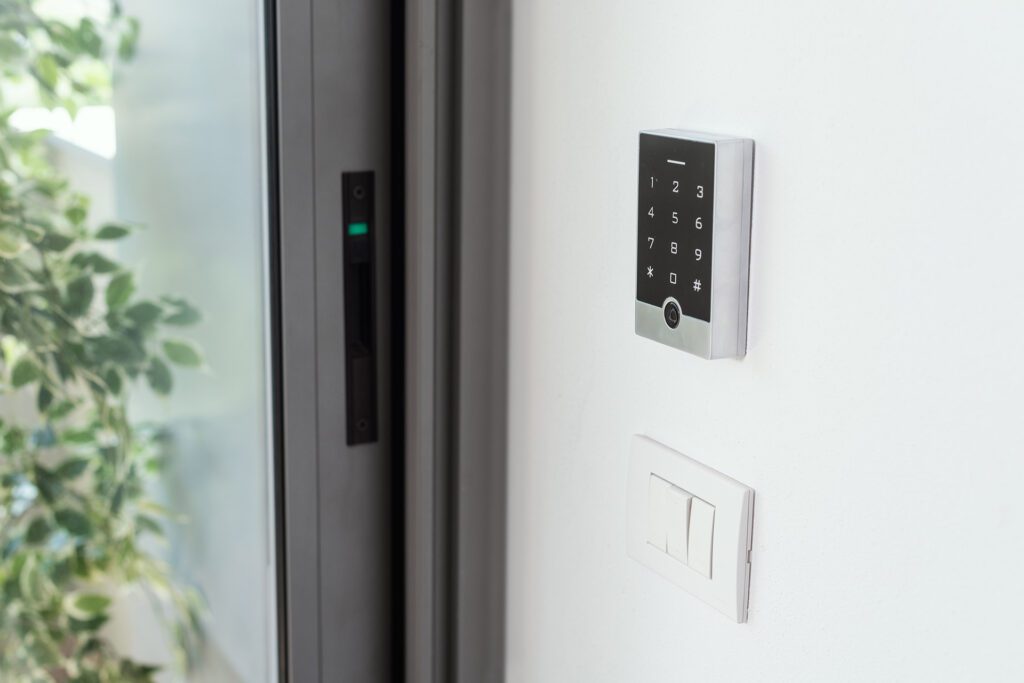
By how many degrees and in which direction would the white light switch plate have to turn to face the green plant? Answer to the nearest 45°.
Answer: approximately 45° to its right

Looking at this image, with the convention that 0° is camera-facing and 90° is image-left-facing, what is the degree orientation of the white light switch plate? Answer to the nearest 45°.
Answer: approximately 45°

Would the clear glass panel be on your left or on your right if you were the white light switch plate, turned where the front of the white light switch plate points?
on your right
